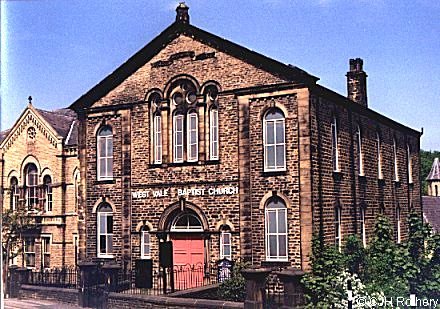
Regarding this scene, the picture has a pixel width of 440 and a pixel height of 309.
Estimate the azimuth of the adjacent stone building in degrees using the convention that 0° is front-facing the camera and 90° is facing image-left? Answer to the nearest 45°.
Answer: approximately 45°

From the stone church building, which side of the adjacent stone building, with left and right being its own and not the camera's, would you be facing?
left

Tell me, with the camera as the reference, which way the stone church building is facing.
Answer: facing the viewer and to the left of the viewer

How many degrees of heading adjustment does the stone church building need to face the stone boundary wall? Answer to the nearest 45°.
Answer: approximately 45° to its right

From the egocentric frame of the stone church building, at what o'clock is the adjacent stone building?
The adjacent stone building is roughly at 2 o'clock from the stone church building.

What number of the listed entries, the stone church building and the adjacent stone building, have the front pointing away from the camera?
0

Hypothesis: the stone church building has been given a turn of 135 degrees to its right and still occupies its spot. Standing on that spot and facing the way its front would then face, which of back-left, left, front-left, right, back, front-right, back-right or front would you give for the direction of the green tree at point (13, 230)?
left
